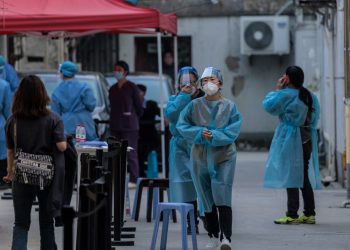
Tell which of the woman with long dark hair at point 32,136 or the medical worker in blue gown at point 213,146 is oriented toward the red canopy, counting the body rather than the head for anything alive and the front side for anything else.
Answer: the woman with long dark hair

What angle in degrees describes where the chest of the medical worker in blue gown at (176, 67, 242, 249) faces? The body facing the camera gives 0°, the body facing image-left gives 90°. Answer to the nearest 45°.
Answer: approximately 0°

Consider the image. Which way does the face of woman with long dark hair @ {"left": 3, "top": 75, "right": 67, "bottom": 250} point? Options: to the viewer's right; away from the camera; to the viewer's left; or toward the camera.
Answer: away from the camera

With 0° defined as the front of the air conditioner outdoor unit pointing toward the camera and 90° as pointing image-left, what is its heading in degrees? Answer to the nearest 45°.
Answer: approximately 0°

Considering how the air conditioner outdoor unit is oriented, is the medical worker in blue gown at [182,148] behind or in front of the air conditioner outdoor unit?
in front

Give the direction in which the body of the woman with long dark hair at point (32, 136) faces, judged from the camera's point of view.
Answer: away from the camera

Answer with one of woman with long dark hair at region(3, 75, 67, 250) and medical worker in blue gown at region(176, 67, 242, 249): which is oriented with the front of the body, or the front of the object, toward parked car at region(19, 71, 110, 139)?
the woman with long dark hair
